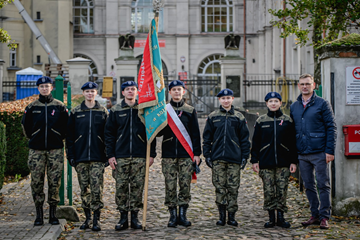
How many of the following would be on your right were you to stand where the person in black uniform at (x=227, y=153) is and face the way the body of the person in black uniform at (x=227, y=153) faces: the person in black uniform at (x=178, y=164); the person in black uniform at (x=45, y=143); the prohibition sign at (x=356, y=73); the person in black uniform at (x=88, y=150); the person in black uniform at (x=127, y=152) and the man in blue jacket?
4

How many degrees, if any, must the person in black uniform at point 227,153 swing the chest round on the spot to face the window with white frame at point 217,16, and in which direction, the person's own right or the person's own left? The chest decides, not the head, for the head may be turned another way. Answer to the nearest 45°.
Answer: approximately 180°

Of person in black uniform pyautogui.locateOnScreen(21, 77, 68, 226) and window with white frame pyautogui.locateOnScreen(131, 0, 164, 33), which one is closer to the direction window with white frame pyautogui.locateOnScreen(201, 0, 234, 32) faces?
the person in black uniform

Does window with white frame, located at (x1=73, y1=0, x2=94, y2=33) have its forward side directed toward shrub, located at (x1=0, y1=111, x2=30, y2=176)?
yes

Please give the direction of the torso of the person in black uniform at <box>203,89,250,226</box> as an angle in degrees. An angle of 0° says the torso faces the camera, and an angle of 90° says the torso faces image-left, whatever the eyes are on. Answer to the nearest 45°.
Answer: approximately 0°

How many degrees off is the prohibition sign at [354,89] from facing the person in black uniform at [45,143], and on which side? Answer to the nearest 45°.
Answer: approximately 45° to its right

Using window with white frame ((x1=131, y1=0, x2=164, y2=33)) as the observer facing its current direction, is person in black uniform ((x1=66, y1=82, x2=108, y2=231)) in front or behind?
in front
